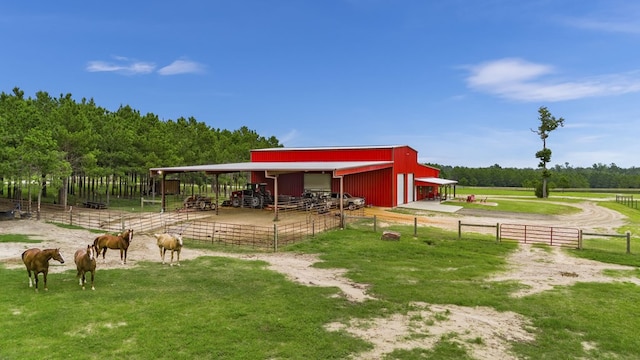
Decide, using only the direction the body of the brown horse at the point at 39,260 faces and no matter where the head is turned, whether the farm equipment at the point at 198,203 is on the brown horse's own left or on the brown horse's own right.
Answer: on the brown horse's own left
